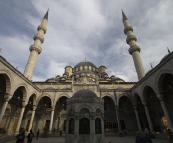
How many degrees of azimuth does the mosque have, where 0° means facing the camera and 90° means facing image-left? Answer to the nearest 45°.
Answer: approximately 0°
